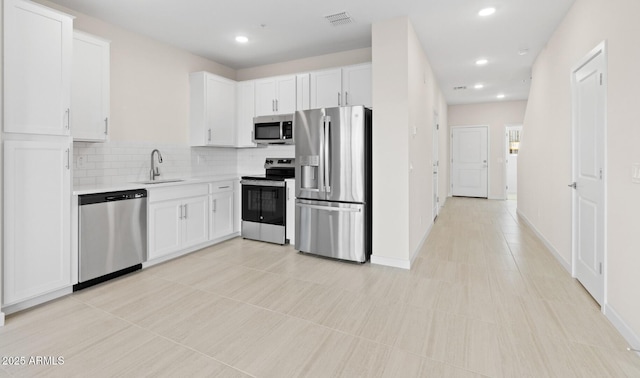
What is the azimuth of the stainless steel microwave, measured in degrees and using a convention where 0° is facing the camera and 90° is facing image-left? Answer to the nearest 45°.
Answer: approximately 45°

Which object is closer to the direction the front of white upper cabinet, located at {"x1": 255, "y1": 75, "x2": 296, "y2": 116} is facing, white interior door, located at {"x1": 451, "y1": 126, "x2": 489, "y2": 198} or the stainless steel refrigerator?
the stainless steel refrigerator
